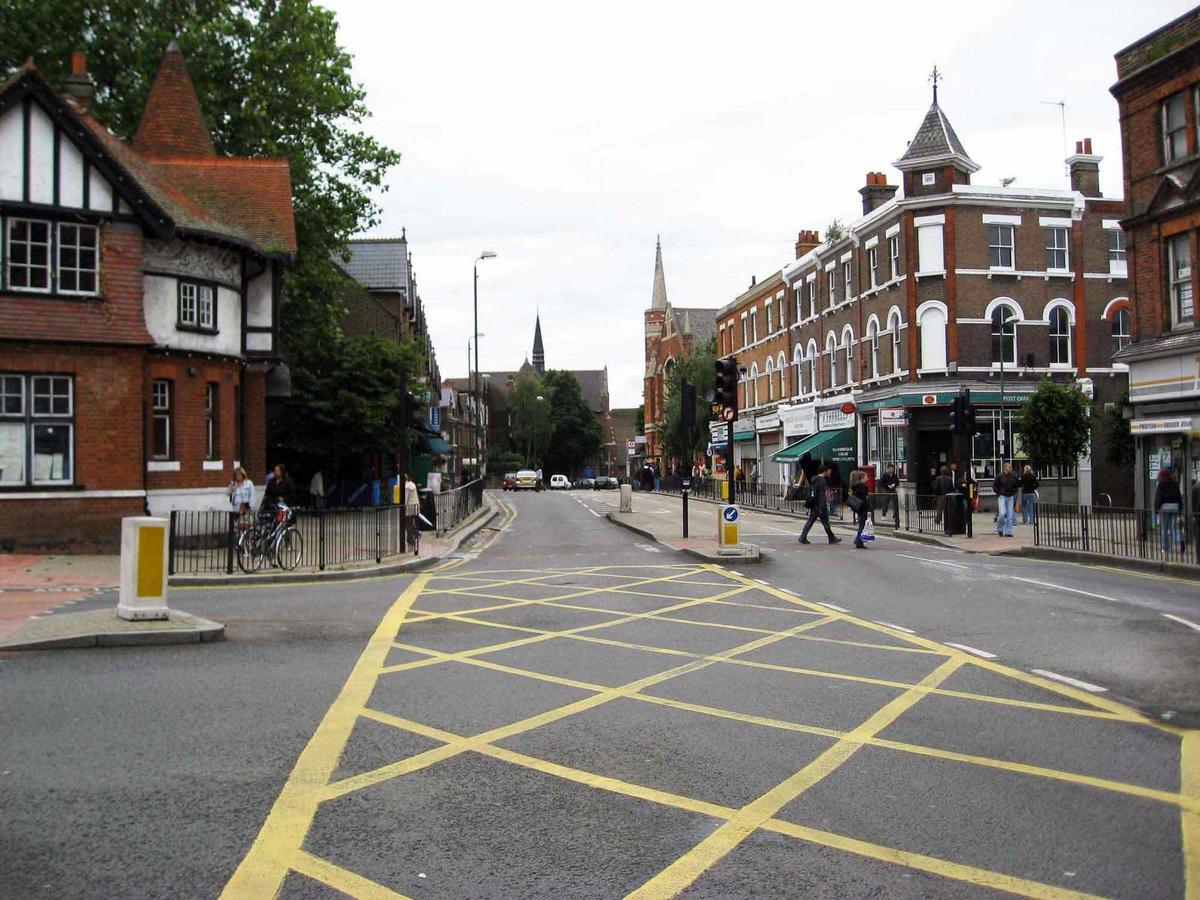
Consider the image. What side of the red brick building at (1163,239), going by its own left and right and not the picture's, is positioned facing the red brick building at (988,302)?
right

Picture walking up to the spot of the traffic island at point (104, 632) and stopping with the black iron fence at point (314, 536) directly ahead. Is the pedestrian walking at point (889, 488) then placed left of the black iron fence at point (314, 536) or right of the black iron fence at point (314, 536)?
right

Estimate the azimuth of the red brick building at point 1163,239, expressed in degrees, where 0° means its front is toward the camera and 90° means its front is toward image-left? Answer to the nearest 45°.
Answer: approximately 45°

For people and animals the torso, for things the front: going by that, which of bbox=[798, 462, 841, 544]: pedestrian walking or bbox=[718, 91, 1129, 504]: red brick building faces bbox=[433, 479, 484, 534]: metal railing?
the red brick building
